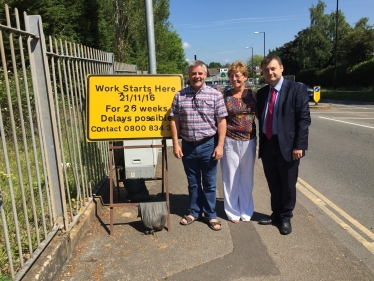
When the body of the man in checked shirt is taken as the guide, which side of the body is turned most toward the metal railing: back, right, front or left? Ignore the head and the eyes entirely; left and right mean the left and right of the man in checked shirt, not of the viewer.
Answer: right

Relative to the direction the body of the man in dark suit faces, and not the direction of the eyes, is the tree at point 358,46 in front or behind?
behind

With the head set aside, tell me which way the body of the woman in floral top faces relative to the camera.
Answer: toward the camera

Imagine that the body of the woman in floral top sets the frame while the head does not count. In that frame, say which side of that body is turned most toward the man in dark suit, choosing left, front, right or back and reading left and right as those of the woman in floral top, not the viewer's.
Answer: left

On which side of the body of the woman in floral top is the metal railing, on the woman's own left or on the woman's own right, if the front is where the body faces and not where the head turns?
on the woman's own right

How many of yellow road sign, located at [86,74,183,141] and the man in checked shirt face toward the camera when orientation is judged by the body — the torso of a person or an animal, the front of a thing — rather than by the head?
2

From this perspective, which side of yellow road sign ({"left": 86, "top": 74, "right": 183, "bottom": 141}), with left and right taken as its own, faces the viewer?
front

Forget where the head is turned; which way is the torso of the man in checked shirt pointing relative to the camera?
toward the camera

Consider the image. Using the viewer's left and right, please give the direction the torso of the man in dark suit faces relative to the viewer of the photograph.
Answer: facing the viewer and to the left of the viewer

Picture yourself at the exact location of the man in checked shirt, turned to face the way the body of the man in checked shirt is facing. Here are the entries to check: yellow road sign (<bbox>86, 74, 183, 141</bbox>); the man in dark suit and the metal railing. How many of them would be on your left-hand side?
1

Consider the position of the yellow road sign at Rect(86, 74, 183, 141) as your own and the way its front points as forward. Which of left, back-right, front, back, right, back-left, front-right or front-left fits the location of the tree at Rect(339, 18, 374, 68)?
back-left

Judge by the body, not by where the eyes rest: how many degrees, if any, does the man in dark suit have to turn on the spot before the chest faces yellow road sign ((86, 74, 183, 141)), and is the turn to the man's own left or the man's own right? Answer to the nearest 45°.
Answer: approximately 45° to the man's own right

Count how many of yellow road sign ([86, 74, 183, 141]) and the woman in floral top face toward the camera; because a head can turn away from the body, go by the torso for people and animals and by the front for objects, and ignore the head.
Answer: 2
